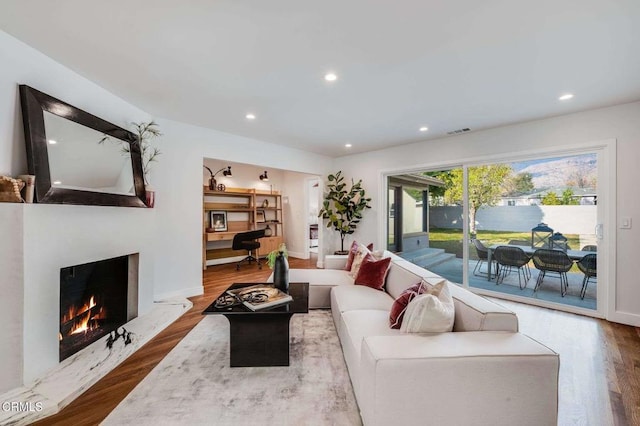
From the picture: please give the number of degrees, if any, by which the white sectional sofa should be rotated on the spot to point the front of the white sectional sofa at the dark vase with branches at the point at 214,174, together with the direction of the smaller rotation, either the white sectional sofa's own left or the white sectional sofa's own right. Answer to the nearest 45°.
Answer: approximately 45° to the white sectional sofa's own right

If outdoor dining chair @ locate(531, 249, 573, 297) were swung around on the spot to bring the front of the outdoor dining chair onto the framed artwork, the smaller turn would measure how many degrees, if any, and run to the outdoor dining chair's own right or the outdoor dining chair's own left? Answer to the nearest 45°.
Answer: approximately 90° to the outdoor dining chair's own left

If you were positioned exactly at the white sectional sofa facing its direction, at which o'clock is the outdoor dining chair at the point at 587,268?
The outdoor dining chair is roughly at 4 o'clock from the white sectional sofa.

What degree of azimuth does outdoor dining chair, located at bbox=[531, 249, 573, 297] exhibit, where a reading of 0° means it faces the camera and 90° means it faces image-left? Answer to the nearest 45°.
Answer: approximately 180°

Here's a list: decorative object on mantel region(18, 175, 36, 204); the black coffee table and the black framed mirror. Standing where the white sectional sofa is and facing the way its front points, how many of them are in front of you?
3

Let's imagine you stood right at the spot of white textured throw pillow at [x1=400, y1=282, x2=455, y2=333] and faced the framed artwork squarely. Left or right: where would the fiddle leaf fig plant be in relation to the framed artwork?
right

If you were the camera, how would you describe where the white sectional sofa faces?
facing to the left of the viewer

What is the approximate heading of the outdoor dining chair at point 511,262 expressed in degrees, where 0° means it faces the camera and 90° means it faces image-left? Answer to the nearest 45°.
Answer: approximately 180°

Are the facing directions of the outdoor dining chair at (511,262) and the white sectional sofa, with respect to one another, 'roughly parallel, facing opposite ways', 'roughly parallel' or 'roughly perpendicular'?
roughly perpendicular
